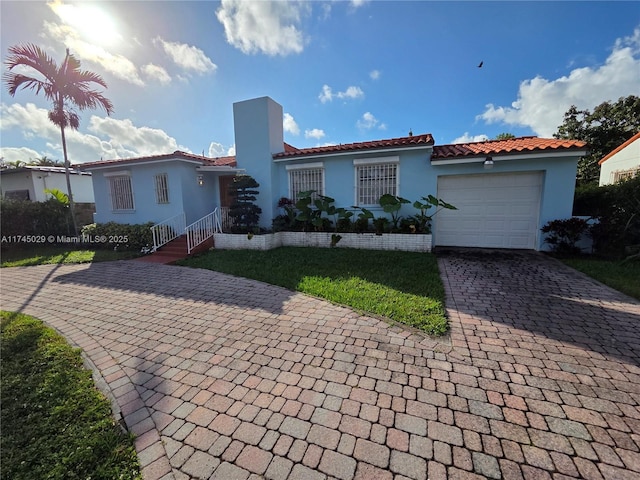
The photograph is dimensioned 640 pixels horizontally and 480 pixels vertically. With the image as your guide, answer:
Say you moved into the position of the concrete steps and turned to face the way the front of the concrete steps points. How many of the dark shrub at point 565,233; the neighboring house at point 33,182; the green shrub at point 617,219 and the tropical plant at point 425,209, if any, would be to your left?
3

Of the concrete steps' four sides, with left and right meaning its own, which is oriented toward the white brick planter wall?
left

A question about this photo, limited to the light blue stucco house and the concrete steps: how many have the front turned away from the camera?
0

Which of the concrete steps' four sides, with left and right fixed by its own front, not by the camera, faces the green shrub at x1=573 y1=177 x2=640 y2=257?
left

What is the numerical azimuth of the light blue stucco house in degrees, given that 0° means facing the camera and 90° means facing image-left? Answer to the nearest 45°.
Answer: approximately 0°

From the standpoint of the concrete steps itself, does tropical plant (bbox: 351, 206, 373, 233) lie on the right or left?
on its left

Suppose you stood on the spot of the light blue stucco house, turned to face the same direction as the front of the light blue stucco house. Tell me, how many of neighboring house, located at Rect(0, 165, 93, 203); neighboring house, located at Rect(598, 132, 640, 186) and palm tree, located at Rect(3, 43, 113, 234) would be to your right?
2

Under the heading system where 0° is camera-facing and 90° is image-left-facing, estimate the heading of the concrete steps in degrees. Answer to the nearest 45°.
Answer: approximately 45°

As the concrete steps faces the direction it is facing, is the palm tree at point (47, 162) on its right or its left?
on its right

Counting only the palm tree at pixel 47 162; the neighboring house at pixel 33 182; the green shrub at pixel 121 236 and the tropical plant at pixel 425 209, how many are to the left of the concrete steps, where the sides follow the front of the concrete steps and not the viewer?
1

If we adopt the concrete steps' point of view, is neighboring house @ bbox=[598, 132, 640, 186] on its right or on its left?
on its left

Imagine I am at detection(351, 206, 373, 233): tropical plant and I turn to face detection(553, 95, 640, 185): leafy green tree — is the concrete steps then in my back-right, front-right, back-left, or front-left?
back-left
